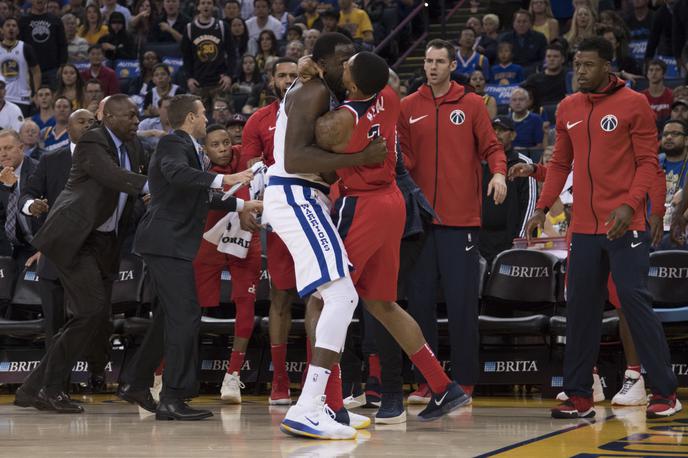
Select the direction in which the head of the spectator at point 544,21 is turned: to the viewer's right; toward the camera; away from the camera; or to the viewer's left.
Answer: toward the camera

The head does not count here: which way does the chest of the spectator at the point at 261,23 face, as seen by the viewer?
toward the camera

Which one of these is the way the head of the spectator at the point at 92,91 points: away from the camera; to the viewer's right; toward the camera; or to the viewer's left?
toward the camera

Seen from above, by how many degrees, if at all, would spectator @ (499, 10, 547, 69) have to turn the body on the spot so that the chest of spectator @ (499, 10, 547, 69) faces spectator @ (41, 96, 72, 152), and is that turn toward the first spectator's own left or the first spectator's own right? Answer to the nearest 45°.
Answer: approximately 90° to the first spectator's own right

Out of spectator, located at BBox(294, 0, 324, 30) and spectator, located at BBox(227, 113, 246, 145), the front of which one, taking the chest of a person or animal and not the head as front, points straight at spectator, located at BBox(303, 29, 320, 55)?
spectator, located at BBox(294, 0, 324, 30)

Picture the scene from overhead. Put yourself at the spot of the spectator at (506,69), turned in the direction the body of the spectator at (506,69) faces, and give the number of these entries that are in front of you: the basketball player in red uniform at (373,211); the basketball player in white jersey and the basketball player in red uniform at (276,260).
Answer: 3

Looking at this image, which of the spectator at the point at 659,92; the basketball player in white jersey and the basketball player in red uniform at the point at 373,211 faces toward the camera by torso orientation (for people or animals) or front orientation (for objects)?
the spectator

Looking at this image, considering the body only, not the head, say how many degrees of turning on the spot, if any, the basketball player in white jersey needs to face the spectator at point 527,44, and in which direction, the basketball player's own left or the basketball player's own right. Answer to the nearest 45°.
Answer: approximately 90° to the basketball player's own left

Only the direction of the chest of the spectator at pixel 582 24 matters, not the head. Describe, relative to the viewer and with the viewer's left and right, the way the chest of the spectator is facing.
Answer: facing the viewer

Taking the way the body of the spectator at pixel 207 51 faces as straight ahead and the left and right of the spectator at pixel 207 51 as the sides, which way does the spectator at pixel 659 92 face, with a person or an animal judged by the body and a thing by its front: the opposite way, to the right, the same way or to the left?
the same way

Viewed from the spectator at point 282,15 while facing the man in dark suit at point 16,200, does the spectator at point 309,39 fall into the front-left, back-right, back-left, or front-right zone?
front-left

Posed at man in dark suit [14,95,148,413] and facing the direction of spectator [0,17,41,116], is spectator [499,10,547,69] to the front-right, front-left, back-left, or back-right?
front-right

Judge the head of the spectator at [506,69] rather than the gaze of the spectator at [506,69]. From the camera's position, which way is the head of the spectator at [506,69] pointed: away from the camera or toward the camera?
toward the camera

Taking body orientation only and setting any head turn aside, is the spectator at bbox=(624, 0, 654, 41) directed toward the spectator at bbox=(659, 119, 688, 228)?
yes

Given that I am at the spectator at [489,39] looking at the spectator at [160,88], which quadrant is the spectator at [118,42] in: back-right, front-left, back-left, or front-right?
front-right

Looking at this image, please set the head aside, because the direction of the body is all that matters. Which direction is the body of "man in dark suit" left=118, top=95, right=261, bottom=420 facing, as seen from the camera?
to the viewer's right

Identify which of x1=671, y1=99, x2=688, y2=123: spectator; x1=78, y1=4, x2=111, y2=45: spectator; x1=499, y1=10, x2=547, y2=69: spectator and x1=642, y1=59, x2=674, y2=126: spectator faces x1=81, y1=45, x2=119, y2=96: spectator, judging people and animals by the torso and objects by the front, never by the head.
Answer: x1=78, y1=4, x2=111, y2=45: spectator

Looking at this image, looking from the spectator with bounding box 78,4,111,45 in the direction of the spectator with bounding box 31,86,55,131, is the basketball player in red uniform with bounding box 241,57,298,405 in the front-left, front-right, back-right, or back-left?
front-left

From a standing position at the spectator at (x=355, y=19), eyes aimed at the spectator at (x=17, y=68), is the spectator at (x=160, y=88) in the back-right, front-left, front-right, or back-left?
front-left

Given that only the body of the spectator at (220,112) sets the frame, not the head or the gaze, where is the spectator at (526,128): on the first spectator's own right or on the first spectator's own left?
on the first spectator's own left
